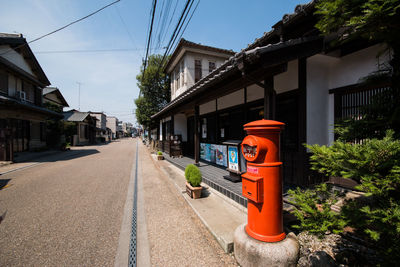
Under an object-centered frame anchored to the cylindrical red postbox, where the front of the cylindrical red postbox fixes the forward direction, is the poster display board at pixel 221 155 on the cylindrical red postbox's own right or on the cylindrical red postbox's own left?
on the cylindrical red postbox's own right

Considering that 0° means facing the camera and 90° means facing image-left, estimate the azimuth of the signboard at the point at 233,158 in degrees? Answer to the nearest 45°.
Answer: approximately 45°

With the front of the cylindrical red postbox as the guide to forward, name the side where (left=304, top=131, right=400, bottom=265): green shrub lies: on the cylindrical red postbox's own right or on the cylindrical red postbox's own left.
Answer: on the cylindrical red postbox's own left

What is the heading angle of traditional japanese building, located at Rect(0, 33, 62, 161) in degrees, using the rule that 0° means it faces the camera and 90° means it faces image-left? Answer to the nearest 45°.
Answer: approximately 315°

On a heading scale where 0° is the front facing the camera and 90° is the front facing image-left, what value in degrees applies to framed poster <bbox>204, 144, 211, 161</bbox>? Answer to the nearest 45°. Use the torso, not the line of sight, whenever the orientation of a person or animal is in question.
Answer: approximately 45°

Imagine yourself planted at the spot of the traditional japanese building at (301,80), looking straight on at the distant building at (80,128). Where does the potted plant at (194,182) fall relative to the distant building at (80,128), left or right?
left
